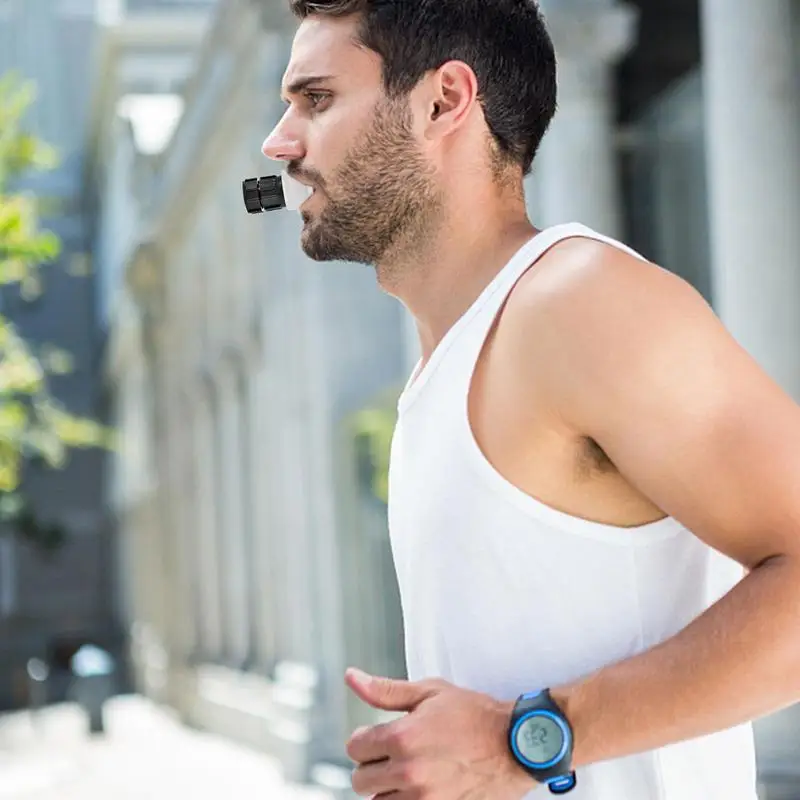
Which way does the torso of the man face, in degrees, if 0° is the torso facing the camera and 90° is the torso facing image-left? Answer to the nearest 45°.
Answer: approximately 90°

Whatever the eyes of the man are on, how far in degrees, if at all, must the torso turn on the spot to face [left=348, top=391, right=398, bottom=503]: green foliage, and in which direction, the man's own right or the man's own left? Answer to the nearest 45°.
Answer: approximately 90° to the man's own right

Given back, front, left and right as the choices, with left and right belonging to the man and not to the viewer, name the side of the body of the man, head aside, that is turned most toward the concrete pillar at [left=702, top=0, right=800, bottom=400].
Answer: right

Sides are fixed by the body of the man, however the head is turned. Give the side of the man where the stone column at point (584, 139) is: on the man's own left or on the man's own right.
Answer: on the man's own right

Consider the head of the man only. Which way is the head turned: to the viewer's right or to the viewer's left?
to the viewer's left
